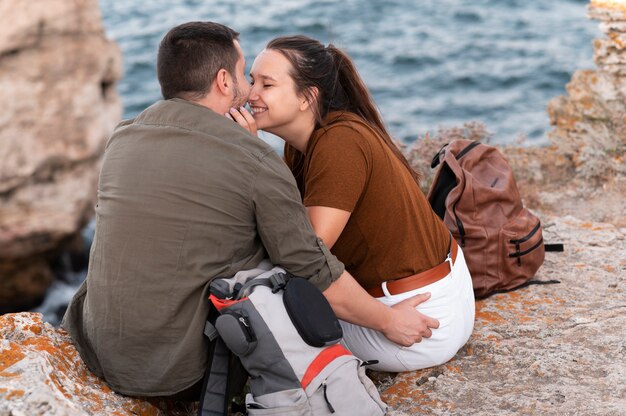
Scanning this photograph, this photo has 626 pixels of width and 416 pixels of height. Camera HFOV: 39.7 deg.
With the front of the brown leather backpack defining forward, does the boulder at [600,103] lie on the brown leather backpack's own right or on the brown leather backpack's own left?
on the brown leather backpack's own left

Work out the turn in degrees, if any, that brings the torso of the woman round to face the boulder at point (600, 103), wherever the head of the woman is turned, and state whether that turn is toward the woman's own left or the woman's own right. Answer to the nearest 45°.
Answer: approximately 135° to the woman's own right

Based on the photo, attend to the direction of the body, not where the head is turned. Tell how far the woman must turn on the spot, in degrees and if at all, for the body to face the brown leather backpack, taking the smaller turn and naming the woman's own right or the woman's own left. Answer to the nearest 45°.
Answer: approximately 135° to the woman's own right

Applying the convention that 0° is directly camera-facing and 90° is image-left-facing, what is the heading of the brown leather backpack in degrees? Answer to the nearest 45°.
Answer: approximately 315°

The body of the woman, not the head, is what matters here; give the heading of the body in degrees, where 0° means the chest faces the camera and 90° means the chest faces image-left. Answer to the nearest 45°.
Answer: approximately 90°

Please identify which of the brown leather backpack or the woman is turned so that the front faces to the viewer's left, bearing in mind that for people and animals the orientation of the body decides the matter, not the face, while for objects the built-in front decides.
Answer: the woman

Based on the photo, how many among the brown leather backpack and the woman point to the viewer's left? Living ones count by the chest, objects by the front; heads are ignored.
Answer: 1

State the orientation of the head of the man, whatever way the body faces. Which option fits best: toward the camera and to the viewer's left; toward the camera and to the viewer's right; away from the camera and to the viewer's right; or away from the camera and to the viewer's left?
away from the camera and to the viewer's right

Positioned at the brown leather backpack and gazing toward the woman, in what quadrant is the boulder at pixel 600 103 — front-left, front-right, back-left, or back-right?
back-right

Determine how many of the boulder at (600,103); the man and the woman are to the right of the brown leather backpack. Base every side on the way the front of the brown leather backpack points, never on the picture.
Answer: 2

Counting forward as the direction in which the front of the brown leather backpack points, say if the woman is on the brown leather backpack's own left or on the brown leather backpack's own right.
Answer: on the brown leather backpack's own right
